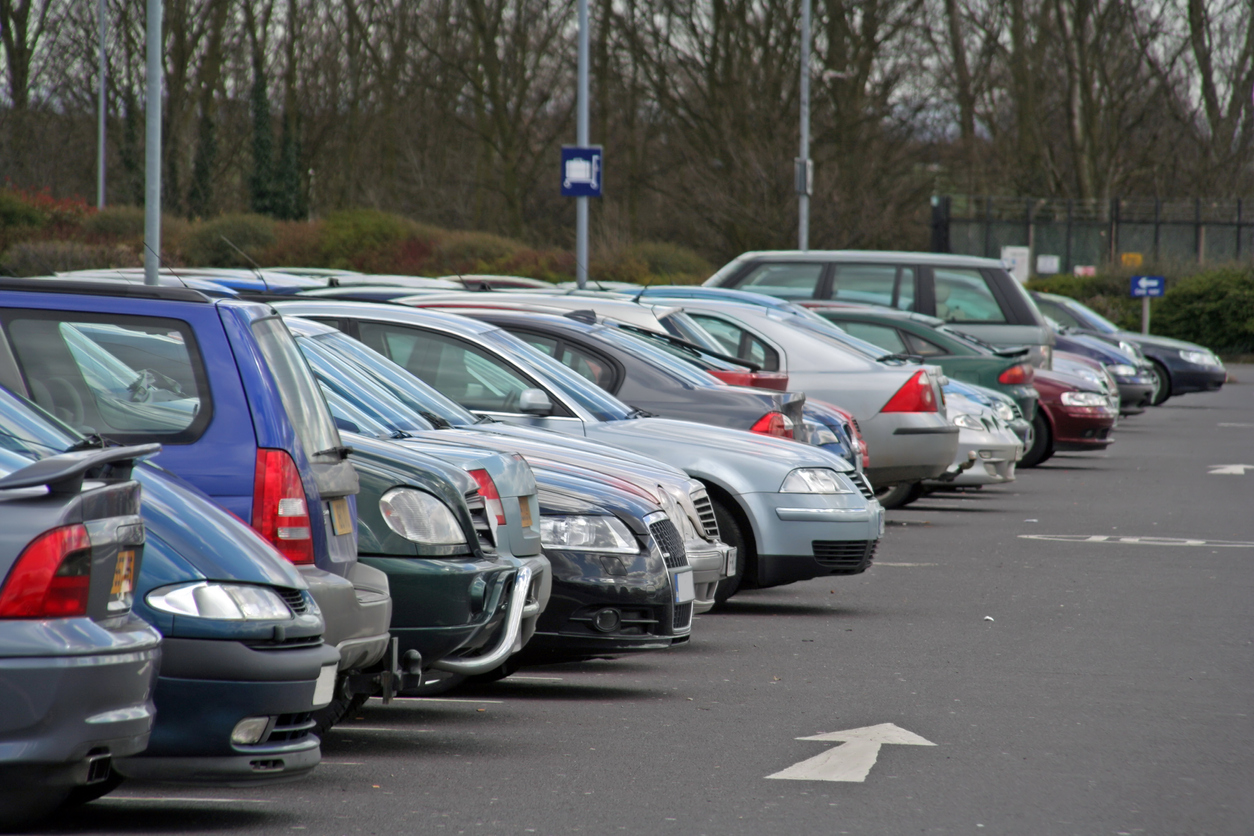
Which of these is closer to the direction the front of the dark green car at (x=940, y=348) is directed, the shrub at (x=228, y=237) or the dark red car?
the shrub

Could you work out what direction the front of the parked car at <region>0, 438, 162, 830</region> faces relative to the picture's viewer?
facing away from the viewer and to the left of the viewer

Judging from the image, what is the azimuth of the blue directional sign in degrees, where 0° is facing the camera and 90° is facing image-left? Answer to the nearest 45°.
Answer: approximately 0°

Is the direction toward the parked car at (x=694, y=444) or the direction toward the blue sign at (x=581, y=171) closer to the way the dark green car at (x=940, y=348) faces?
the blue sign

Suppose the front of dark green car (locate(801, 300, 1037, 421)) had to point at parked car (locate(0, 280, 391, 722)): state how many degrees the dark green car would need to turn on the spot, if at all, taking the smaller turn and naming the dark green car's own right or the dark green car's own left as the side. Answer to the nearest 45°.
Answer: approximately 90° to the dark green car's own left

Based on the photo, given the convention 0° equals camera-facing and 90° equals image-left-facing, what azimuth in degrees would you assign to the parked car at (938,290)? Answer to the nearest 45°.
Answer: approximately 90°

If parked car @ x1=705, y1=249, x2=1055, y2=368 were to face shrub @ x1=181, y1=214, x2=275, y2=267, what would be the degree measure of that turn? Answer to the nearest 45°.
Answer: approximately 45° to its right

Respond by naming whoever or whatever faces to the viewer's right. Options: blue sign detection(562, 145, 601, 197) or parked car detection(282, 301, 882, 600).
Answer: the parked car

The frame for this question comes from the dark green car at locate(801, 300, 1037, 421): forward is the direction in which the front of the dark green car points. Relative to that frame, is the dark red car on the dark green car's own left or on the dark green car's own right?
on the dark green car's own right

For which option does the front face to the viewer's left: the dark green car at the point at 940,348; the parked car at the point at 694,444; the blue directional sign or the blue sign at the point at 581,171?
the dark green car
